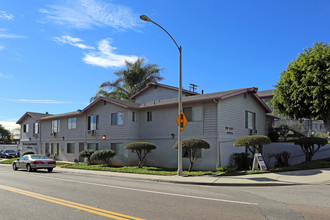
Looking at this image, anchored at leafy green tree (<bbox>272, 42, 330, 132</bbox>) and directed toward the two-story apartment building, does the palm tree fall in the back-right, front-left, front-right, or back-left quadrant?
front-right
